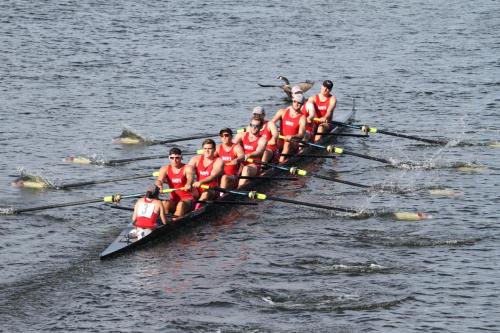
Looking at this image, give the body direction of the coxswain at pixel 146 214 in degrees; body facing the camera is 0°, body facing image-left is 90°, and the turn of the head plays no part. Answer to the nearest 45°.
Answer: approximately 225°

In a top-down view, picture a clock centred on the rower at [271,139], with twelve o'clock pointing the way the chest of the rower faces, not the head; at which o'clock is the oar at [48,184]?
The oar is roughly at 1 o'clock from the rower.

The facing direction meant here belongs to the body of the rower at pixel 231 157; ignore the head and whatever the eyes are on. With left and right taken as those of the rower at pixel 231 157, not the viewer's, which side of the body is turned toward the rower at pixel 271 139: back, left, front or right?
back

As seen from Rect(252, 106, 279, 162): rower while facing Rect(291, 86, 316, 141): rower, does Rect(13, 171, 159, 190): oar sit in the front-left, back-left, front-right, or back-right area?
back-left

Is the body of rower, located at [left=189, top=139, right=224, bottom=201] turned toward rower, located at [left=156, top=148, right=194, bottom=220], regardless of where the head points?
yes

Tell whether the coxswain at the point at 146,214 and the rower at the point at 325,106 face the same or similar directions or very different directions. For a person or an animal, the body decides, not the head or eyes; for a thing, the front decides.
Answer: very different directions

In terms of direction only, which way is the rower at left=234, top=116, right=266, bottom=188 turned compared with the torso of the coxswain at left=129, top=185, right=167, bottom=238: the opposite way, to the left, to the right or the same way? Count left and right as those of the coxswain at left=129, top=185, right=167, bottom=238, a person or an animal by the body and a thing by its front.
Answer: the opposite way

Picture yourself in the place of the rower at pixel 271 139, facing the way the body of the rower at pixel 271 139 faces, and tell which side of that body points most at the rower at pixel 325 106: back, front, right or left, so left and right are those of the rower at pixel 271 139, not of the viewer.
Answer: back
